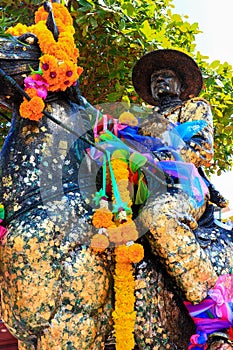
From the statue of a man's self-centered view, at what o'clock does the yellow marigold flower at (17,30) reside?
The yellow marigold flower is roughly at 12 o'clock from the statue of a man.

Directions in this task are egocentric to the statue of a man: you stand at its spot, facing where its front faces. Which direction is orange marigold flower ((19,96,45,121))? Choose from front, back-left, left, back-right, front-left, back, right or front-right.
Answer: front

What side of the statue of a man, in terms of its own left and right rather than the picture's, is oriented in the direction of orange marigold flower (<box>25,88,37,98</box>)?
front

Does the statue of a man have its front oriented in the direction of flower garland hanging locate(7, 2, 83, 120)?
yes
